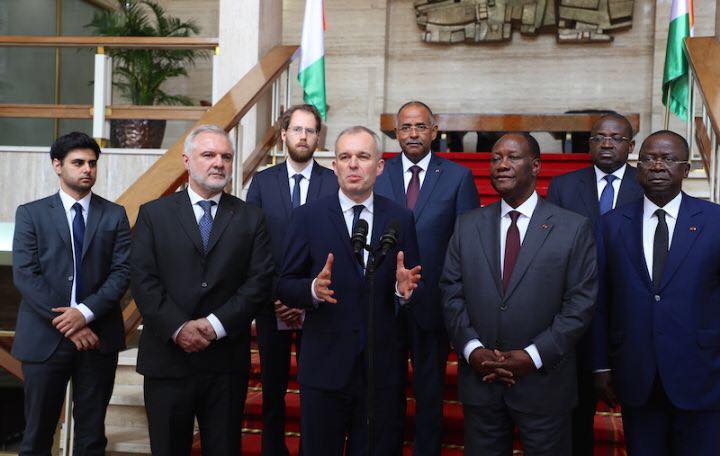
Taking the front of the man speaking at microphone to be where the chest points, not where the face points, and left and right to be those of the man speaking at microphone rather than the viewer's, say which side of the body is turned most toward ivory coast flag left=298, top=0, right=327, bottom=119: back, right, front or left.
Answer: back

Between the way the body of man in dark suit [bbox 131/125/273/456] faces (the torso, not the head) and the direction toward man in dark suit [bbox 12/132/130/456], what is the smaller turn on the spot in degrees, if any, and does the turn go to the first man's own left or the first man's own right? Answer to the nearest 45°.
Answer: approximately 135° to the first man's own right

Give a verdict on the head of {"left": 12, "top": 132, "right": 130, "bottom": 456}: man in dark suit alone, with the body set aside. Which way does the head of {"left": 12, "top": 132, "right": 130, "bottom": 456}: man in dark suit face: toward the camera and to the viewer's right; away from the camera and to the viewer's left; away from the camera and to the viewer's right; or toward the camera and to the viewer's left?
toward the camera and to the viewer's right

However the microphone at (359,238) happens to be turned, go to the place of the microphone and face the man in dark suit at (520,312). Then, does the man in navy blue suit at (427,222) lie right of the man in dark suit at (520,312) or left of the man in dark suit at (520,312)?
left

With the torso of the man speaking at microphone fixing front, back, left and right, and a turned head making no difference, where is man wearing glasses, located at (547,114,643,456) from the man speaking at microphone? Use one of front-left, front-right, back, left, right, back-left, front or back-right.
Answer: back-left

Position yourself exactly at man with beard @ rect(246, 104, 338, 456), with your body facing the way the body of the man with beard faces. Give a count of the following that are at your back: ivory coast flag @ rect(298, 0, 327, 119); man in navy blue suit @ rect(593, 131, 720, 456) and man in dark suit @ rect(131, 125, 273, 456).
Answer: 1

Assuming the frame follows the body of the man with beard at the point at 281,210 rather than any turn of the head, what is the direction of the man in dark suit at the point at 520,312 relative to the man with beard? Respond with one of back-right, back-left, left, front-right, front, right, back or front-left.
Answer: front-left

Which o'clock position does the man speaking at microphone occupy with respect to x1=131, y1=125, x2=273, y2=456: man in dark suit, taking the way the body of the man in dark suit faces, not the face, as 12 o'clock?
The man speaking at microphone is roughly at 10 o'clock from the man in dark suit.

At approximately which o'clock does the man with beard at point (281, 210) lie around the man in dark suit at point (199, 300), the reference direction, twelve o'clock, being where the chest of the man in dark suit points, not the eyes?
The man with beard is roughly at 7 o'clock from the man in dark suit.

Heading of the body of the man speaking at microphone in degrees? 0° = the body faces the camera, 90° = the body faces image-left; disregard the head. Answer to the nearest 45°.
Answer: approximately 0°

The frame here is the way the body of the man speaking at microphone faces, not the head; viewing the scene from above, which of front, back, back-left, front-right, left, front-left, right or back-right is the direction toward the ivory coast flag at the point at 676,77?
back-left

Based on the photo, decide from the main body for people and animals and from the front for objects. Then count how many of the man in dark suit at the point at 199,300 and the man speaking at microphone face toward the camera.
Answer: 2
